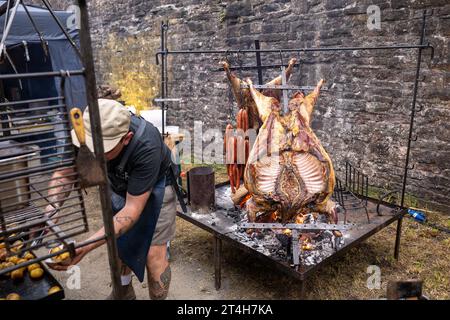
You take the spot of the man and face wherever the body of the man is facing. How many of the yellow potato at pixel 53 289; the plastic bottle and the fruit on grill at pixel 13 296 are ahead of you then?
2

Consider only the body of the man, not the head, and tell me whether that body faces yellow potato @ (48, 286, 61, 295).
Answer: yes

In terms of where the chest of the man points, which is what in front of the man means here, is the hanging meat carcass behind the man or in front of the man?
behind

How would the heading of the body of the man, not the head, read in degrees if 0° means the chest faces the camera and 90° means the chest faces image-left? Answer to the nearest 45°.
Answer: approximately 45°

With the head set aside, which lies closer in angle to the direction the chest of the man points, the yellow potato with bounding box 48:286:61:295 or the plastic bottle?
the yellow potato

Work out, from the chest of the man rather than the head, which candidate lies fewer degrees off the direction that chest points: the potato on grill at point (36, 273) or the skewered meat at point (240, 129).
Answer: the potato on grill

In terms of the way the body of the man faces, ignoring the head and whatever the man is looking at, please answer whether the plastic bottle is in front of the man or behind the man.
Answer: behind

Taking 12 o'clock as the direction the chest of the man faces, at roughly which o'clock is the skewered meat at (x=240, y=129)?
The skewered meat is roughly at 6 o'clock from the man.

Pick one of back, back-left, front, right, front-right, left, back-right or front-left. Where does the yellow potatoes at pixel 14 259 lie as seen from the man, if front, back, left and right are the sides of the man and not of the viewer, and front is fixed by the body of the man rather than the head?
front-right

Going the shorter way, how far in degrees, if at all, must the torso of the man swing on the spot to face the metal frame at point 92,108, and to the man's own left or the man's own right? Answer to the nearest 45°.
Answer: approximately 45° to the man's own left

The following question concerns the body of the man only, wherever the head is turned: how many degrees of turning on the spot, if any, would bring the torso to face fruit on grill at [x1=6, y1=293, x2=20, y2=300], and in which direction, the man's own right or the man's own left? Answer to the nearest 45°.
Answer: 0° — they already face it

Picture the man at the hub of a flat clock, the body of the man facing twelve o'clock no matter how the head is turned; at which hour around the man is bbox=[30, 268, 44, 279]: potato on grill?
The potato on grill is roughly at 1 o'clock from the man.
